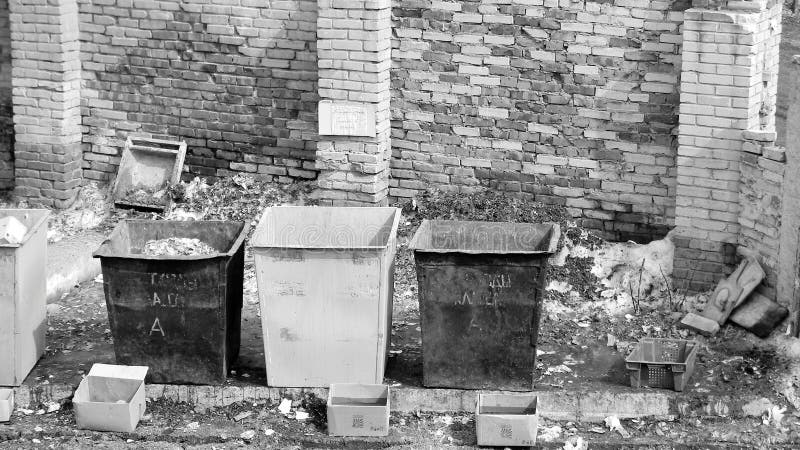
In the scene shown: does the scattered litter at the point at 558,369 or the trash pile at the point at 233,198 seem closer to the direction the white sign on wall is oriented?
the scattered litter

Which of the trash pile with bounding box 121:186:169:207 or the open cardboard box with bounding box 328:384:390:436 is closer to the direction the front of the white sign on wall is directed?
the open cardboard box

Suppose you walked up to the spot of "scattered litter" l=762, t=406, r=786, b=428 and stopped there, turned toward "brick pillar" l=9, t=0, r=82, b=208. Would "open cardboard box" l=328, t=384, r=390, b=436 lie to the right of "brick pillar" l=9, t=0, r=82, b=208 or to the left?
left

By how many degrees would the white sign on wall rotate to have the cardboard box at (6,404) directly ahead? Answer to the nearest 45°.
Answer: approximately 45° to its right

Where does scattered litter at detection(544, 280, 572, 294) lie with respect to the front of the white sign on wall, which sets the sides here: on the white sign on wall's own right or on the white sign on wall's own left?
on the white sign on wall's own left

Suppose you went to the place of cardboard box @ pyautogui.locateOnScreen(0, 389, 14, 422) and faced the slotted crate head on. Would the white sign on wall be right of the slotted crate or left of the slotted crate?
left

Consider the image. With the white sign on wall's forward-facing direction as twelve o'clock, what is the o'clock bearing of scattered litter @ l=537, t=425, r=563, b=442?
The scattered litter is roughly at 11 o'clock from the white sign on wall.

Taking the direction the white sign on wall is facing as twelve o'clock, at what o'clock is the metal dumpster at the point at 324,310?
The metal dumpster is roughly at 12 o'clock from the white sign on wall.

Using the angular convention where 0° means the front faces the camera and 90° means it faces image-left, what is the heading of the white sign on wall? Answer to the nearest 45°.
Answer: approximately 0°

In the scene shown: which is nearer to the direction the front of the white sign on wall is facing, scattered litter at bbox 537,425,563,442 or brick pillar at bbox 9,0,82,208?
the scattered litter
